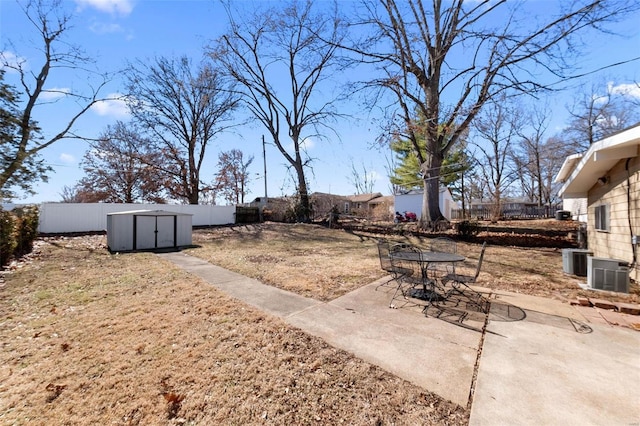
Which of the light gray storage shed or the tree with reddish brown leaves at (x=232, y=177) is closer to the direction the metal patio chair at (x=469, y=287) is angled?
the light gray storage shed

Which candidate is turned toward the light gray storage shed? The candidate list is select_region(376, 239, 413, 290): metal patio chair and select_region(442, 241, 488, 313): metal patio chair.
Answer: select_region(442, 241, 488, 313): metal patio chair

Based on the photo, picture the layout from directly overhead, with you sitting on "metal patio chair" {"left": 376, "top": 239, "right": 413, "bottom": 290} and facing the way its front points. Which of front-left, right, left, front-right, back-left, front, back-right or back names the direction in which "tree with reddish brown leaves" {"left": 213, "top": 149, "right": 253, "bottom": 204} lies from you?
back-left

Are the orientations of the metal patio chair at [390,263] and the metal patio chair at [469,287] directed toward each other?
yes

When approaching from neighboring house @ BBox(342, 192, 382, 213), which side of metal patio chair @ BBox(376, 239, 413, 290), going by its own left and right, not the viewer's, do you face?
left

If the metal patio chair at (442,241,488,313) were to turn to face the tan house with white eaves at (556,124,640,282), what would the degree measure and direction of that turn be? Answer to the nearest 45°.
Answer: approximately 135° to its right

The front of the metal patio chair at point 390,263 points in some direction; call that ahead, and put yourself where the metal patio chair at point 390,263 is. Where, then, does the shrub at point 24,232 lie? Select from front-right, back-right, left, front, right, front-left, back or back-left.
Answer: back

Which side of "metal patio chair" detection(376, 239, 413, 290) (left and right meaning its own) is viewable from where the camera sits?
right

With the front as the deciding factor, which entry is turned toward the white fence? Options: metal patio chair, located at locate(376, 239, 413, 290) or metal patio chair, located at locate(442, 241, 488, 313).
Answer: metal patio chair, located at locate(442, 241, 488, 313)

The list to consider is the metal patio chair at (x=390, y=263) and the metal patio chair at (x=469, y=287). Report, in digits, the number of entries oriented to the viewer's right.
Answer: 1

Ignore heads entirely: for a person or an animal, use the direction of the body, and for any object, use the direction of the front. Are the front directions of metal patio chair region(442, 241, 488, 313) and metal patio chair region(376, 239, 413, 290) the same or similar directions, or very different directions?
very different directions

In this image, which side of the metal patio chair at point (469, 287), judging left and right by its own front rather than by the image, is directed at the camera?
left

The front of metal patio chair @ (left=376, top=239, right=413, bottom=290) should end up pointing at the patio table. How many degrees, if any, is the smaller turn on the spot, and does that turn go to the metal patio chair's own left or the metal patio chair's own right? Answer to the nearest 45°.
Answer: approximately 45° to the metal patio chair's own right

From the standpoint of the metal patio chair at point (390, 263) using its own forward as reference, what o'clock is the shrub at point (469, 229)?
The shrub is roughly at 10 o'clock from the metal patio chair.

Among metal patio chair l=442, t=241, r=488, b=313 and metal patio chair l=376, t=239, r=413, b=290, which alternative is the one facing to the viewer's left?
metal patio chair l=442, t=241, r=488, b=313
